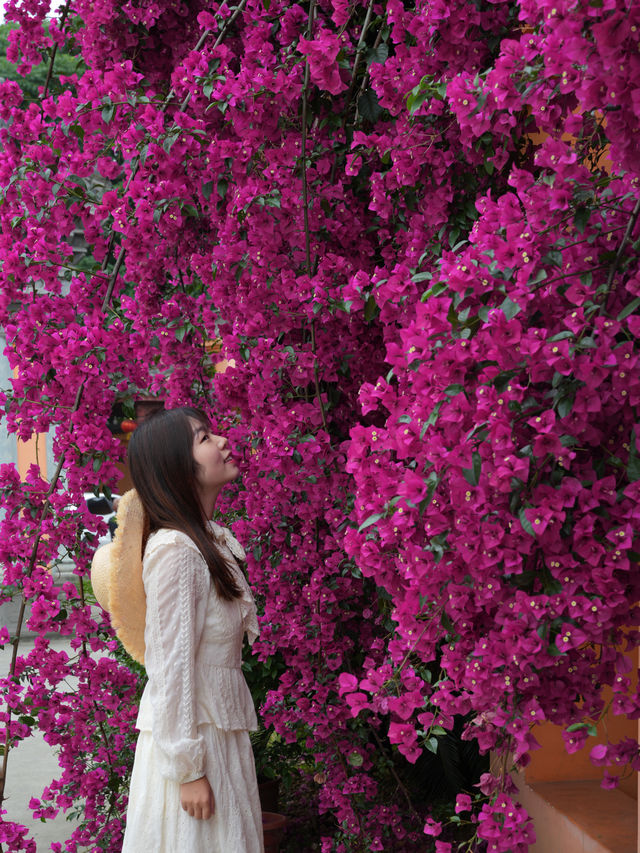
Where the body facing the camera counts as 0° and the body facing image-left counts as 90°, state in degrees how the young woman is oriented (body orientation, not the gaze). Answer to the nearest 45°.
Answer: approximately 270°

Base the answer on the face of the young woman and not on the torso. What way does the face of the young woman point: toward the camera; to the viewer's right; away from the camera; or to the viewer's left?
to the viewer's right
